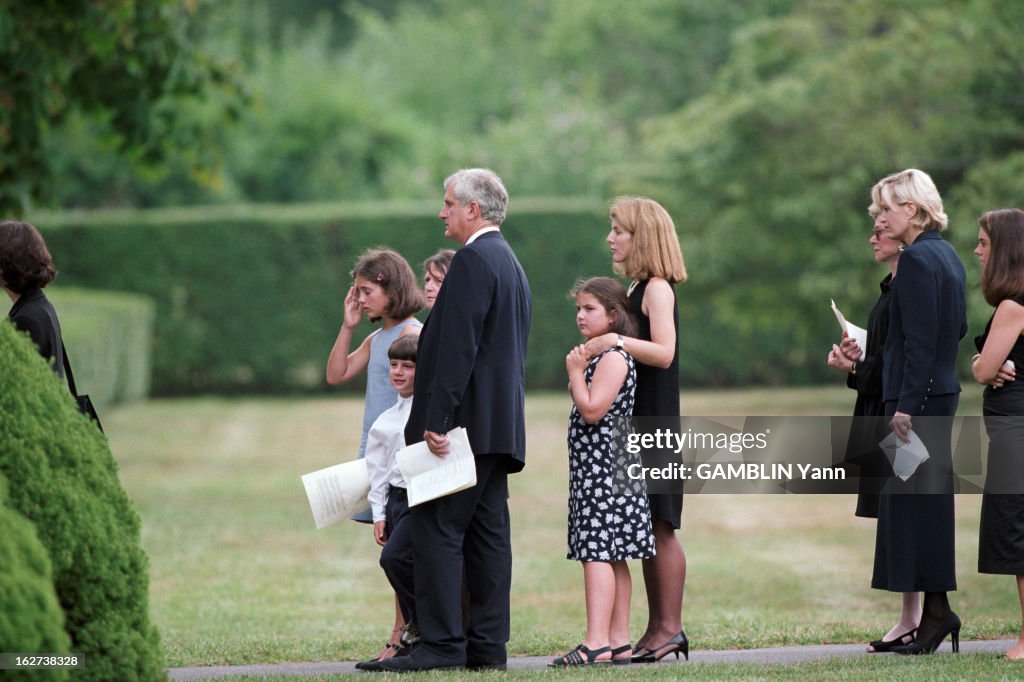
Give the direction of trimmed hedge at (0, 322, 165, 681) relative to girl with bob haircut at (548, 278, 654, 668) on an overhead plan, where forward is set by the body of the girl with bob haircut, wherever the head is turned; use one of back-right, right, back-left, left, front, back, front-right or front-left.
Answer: front-left

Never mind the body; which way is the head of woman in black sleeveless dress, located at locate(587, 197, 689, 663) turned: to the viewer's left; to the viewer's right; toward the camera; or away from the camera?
to the viewer's left

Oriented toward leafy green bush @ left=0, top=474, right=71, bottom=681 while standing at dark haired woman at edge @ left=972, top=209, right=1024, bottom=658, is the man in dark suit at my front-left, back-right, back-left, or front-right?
front-right

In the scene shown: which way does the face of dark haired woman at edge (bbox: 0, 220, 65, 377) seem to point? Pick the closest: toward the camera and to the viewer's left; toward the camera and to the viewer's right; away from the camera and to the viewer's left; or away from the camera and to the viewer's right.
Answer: away from the camera and to the viewer's left

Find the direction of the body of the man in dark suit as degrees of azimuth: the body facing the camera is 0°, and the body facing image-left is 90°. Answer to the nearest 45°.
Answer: approximately 90°

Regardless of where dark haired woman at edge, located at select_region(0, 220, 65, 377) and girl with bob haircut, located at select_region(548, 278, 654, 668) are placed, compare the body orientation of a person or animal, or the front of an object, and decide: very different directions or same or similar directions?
same or similar directions

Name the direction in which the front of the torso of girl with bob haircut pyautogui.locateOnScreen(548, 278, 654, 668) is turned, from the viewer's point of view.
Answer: to the viewer's left

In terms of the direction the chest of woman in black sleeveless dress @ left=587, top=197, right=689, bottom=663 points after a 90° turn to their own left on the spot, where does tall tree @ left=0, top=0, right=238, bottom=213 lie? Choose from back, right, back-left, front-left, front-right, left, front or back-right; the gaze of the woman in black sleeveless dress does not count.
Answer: back-right

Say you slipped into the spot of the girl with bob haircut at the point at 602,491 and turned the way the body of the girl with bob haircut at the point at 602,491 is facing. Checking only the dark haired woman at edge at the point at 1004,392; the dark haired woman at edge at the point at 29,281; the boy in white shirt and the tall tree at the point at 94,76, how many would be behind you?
1

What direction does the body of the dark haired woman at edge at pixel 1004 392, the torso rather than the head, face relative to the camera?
to the viewer's left

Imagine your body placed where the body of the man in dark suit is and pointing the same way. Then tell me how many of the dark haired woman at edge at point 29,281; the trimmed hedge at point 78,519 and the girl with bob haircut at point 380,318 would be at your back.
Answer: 0

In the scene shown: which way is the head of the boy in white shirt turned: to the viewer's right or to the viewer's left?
to the viewer's left

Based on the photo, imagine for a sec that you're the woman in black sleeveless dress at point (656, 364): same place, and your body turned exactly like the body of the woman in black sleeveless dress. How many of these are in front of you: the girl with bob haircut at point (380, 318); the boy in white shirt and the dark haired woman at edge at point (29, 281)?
3

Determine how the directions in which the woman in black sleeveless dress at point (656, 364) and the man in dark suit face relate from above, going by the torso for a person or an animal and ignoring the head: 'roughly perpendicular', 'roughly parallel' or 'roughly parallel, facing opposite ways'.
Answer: roughly parallel

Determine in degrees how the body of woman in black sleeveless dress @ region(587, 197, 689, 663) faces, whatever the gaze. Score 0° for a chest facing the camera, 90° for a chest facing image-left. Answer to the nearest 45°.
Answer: approximately 90°

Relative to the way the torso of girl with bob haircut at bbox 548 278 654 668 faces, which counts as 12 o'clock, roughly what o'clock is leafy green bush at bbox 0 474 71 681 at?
The leafy green bush is roughly at 10 o'clock from the girl with bob haircut.
